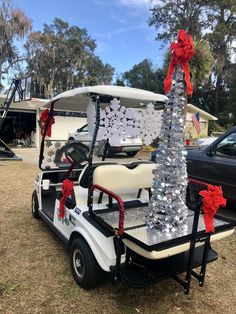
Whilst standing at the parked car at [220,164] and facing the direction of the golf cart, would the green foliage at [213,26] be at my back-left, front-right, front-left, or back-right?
back-right

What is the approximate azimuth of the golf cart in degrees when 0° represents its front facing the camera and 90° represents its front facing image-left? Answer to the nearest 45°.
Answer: approximately 135°

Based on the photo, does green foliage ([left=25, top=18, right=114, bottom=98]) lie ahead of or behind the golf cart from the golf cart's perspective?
ahead

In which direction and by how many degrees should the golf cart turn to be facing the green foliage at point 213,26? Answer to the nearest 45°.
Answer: approximately 45° to its right

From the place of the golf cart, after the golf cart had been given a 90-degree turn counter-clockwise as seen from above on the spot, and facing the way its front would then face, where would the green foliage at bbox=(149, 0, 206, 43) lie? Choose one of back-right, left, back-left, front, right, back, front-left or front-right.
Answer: back-right

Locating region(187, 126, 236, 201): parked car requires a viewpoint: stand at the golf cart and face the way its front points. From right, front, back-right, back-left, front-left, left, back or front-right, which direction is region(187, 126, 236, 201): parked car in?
right
